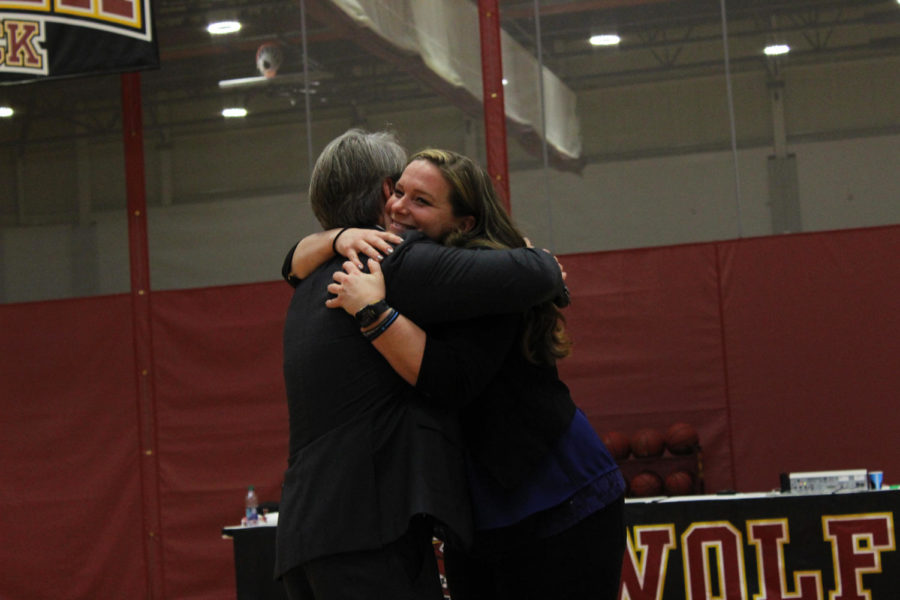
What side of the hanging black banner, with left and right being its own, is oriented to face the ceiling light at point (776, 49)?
left

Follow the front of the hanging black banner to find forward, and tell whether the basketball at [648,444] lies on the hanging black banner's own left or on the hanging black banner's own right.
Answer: on the hanging black banner's own left

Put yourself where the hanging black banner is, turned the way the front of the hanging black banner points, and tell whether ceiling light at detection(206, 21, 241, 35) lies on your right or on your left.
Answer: on your left

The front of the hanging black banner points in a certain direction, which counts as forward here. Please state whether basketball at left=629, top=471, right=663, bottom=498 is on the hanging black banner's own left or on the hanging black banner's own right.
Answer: on the hanging black banner's own left

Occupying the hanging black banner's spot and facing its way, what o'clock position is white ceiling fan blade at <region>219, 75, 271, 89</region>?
The white ceiling fan blade is roughly at 8 o'clock from the hanging black banner.

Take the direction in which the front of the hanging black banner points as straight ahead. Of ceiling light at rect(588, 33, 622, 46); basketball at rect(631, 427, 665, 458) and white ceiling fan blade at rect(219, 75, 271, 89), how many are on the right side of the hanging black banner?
0

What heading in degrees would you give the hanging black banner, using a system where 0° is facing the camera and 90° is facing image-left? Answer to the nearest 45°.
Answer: approximately 0°

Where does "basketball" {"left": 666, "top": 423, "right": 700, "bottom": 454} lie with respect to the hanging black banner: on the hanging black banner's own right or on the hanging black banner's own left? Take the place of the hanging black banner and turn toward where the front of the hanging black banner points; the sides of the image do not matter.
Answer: on the hanging black banner's own left

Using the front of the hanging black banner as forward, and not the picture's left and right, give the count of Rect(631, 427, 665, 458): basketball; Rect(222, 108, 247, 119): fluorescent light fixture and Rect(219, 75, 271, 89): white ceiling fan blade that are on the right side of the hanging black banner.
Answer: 0

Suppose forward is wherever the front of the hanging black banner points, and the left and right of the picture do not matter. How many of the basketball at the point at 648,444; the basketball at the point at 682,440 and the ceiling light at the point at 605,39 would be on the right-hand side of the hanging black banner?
0

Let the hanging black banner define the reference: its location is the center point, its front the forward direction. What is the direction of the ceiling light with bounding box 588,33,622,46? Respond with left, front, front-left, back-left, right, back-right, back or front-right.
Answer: left

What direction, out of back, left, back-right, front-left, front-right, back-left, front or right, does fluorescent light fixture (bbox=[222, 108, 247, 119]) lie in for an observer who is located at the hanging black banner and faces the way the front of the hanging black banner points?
back-left

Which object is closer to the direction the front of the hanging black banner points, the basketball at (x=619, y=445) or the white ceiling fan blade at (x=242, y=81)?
the basketball

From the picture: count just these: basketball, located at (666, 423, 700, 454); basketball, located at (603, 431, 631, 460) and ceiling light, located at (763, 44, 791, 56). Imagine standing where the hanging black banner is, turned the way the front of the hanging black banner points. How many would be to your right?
0
